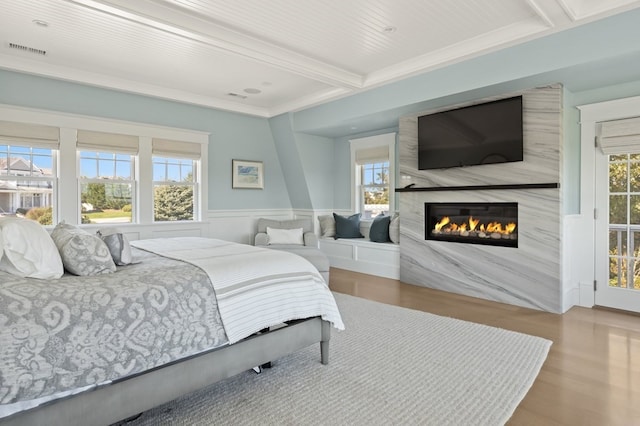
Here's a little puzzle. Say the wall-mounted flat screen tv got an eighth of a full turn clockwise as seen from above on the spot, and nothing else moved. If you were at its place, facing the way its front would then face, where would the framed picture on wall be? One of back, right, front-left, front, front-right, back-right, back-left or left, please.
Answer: front

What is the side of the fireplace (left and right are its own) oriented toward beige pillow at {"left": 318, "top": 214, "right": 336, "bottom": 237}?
right

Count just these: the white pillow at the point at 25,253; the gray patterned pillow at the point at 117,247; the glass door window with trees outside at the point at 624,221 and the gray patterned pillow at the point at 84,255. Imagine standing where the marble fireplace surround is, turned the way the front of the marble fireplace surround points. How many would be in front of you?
3

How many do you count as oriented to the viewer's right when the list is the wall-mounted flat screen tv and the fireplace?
0

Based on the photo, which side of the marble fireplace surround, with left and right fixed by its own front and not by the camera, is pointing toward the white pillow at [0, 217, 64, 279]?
front

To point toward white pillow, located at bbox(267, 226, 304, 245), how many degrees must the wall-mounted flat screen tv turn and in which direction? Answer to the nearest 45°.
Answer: approximately 45° to its right

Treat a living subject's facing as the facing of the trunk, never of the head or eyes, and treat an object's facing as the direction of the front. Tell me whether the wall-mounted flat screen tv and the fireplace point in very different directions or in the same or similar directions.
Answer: same or similar directions

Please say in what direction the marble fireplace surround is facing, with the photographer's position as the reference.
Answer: facing the viewer and to the left of the viewer

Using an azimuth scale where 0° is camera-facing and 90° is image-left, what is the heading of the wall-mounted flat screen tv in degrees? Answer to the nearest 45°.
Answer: approximately 45°

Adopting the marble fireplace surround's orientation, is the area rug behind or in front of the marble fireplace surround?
in front

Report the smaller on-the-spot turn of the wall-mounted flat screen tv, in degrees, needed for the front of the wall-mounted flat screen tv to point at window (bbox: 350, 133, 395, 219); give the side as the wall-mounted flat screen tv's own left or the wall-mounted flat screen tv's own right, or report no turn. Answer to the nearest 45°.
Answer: approximately 90° to the wall-mounted flat screen tv's own right

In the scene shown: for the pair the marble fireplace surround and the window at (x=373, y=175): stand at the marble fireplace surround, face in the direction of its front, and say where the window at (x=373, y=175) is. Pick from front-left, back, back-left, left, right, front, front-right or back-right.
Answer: right

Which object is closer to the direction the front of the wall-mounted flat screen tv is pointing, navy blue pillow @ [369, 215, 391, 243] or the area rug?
the area rug

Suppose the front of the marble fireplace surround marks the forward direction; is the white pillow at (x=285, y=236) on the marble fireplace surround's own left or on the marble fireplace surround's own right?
on the marble fireplace surround's own right

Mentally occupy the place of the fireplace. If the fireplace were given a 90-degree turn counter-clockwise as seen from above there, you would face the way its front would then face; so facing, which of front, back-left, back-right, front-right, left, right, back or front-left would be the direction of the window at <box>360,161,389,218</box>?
back

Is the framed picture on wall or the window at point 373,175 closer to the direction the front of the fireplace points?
the framed picture on wall
